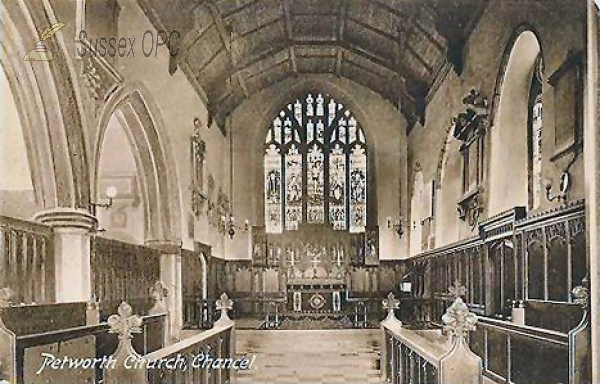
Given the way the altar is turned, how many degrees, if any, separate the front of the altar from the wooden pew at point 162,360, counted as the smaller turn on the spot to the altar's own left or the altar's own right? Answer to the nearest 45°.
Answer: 0° — it already faces it

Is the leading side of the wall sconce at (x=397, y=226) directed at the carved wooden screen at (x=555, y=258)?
no

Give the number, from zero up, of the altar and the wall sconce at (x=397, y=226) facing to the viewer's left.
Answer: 1

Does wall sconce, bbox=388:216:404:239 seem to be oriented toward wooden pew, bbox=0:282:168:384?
no

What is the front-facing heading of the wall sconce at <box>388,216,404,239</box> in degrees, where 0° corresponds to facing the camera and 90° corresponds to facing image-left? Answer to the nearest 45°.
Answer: approximately 90°

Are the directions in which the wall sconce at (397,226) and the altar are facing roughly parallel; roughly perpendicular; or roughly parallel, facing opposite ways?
roughly perpendicular

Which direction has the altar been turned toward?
toward the camera

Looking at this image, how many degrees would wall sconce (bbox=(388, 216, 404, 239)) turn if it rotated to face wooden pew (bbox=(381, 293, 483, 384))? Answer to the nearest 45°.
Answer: approximately 90° to its left

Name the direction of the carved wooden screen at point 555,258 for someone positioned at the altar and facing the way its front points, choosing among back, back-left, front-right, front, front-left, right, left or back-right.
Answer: front

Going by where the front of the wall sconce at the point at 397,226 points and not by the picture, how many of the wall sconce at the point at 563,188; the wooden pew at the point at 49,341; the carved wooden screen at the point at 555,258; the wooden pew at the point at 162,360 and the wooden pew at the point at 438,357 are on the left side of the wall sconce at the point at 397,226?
5
